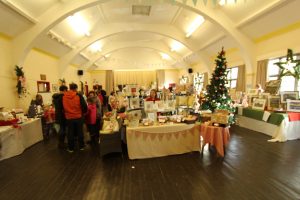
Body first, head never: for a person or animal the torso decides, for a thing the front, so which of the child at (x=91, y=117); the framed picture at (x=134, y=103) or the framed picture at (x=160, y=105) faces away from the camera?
the child

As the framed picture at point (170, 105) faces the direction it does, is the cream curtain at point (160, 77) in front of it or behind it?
behind

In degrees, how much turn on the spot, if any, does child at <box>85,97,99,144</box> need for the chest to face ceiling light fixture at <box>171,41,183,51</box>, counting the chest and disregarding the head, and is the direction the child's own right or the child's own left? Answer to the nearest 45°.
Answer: approximately 45° to the child's own right

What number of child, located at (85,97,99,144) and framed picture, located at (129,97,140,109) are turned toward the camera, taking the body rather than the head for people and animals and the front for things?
1

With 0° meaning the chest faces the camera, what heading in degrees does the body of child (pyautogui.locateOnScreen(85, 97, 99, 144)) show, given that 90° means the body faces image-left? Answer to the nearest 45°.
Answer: approximately 180°

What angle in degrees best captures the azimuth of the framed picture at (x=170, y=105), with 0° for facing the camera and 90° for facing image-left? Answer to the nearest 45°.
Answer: approximately 0°

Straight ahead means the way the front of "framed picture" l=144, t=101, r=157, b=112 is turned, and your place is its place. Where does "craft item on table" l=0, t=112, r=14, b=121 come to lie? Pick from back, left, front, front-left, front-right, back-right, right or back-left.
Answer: right

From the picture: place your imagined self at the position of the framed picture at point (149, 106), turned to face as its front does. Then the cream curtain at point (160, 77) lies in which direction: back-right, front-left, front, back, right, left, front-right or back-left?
back
